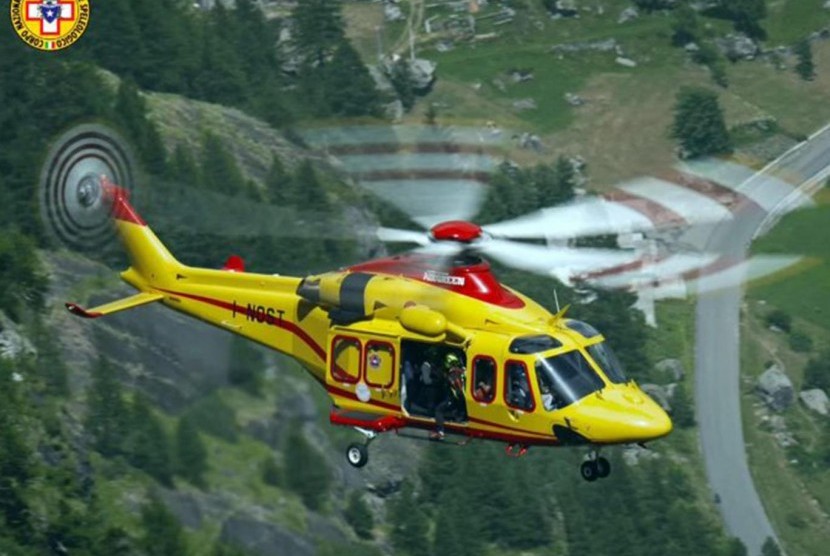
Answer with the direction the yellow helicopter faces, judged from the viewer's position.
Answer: facing the viewer and to the right of the viewer

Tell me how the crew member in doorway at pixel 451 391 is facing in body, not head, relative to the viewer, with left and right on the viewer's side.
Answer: facing the viewer and to the left of the viewer
